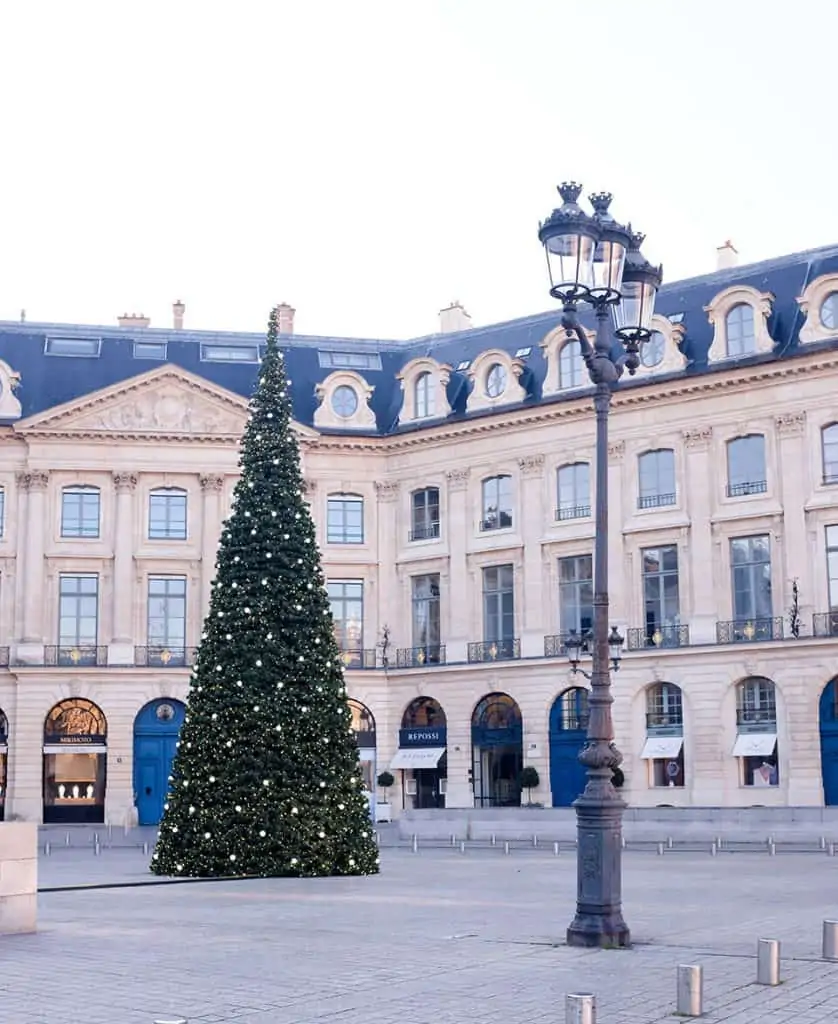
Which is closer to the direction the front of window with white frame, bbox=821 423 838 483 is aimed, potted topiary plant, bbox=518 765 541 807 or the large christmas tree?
the large christmas tree

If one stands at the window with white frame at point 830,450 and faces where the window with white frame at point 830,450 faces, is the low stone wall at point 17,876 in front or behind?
in front

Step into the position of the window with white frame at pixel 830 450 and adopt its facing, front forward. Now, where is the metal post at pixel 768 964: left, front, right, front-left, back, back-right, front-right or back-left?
front-left

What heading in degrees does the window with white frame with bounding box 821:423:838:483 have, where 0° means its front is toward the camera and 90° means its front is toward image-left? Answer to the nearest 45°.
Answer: approximately 45°

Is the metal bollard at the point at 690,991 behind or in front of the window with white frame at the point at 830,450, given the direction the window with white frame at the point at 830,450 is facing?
in front

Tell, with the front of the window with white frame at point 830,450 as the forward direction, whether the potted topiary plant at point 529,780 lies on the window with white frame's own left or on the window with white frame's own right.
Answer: on the window with white frame's own right

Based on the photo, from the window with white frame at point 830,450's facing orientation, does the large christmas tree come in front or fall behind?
in front

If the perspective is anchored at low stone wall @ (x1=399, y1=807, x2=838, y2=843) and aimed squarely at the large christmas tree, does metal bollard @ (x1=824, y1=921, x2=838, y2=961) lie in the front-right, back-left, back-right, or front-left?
front-left
